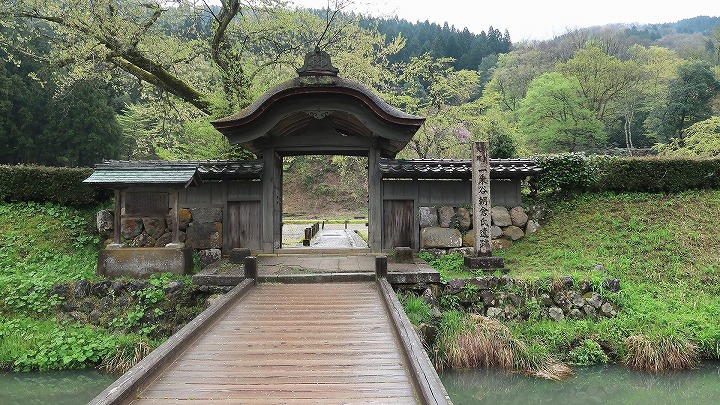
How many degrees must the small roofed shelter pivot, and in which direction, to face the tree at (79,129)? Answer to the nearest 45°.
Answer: approximately 180°

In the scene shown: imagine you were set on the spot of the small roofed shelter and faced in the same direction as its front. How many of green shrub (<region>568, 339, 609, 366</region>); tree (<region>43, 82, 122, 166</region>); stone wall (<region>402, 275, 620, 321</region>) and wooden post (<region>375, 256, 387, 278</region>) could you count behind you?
1

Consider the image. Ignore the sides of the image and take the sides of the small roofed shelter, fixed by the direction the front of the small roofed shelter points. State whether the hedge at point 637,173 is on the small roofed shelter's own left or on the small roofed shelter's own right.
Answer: on the small roofed shelter's own left

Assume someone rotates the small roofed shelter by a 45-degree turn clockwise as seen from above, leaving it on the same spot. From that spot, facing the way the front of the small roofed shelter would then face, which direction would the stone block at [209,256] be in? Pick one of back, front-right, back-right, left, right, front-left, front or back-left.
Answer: back

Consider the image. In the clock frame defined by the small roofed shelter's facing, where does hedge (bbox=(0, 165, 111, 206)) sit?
The hedge is roughly at 5 o'clock from the small roofed shelter.

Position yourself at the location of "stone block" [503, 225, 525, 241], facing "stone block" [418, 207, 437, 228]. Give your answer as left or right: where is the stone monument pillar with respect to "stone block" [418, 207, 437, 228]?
left

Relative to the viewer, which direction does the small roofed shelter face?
toward the camera

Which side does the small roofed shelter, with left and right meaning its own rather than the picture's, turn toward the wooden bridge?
front

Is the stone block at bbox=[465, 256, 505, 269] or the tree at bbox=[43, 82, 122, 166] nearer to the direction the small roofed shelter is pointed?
the stone block

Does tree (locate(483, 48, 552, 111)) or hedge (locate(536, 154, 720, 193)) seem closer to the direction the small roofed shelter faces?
the hedge

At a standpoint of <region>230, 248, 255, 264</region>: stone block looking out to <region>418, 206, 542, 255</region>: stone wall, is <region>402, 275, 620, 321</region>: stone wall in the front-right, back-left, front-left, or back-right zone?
front-right

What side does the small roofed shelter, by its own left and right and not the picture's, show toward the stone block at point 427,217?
left

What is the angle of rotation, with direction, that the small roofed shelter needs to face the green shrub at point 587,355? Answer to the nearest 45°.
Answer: approximately 45° to its left

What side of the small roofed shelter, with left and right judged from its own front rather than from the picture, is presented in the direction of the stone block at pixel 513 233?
left

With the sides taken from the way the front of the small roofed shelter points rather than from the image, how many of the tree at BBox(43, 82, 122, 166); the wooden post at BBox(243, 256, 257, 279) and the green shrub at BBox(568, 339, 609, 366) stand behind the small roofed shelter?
1

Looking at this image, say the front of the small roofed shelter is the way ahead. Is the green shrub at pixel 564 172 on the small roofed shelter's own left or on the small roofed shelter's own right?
on the small roofed shelter's own left
